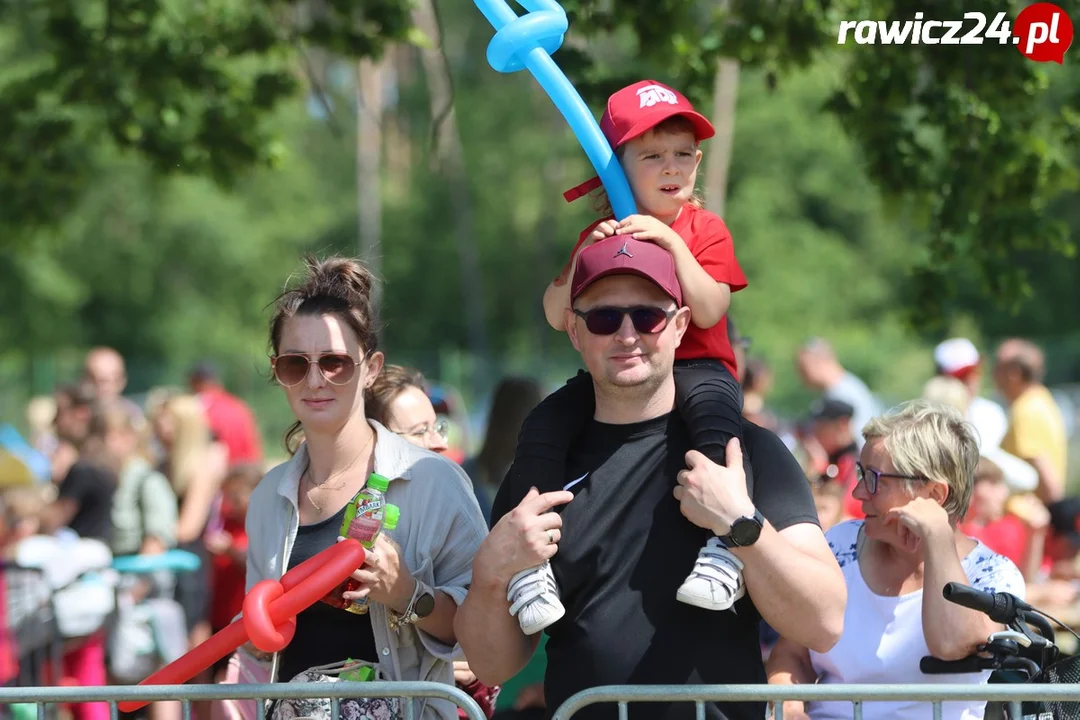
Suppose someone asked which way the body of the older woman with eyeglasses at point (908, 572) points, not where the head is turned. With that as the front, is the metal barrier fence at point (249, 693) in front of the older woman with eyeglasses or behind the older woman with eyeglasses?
in front

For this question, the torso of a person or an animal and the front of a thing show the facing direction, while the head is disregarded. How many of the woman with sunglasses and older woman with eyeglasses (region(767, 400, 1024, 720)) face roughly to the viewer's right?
0

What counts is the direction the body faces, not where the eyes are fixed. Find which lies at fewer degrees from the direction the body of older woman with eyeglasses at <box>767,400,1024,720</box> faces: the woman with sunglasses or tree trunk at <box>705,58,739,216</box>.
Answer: the woman with sunglasses

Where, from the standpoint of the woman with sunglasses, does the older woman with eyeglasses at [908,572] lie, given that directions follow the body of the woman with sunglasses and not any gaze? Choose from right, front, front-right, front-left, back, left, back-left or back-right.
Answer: back-left

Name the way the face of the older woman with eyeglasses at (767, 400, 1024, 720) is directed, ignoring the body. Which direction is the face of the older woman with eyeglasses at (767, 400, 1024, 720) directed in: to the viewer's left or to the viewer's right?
to the viewer's left
